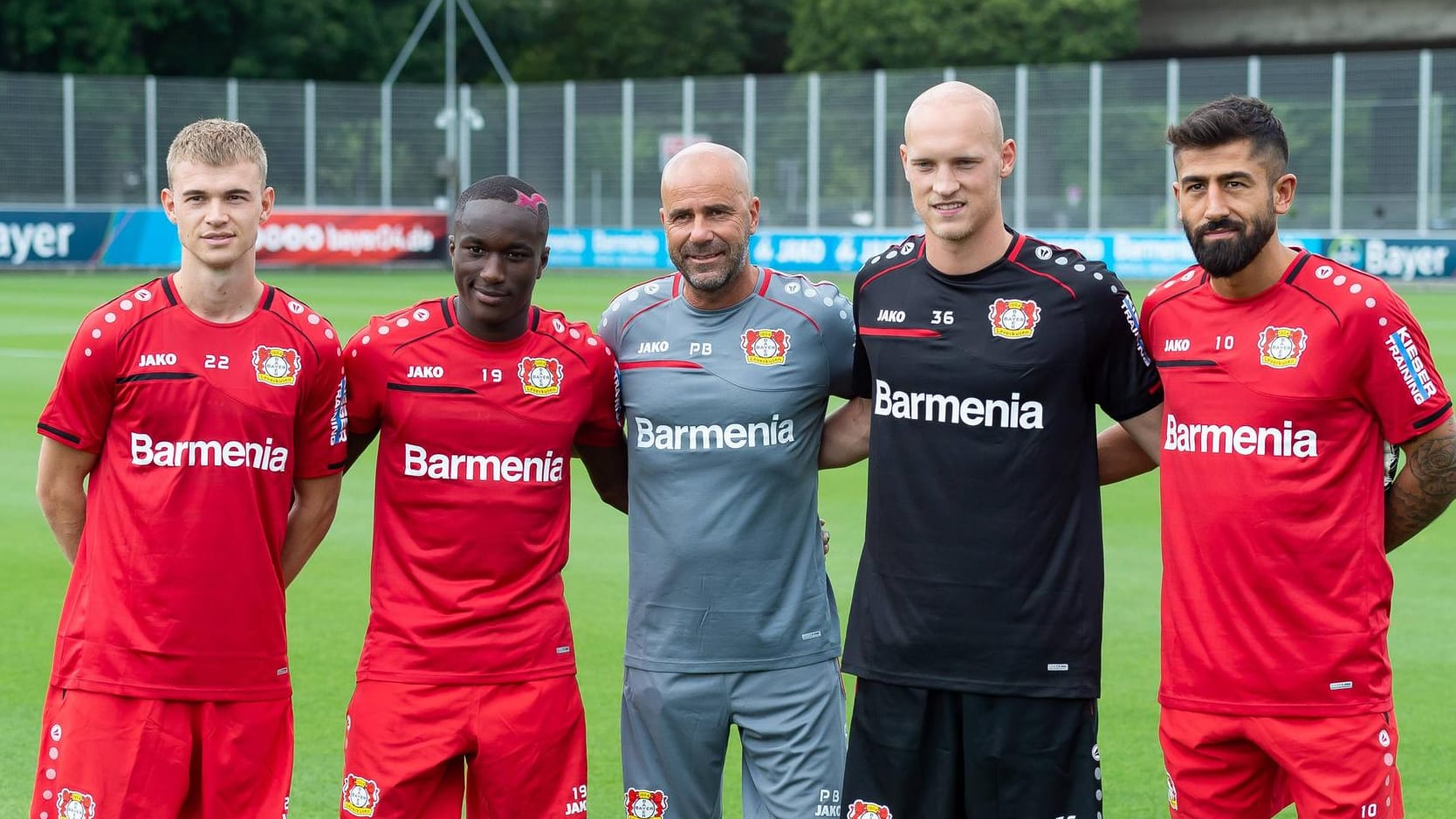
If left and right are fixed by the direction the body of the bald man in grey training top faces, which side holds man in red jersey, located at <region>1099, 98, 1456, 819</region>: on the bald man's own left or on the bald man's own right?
on the bald man's own left

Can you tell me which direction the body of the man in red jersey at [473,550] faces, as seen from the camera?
toward the camera

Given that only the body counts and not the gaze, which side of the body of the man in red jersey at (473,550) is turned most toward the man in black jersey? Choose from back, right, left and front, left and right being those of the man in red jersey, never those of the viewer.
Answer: left

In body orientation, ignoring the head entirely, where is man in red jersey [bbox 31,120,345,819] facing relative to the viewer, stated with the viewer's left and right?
facing the viewer

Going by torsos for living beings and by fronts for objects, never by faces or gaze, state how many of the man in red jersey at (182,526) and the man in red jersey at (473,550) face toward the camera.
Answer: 2

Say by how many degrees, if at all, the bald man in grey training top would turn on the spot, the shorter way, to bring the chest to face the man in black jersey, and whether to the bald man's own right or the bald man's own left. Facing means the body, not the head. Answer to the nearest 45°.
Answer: approximately 45° to the bald man's own left

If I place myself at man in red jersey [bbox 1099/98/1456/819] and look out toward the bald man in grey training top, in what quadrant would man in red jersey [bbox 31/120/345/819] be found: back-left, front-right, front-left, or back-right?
front-left
